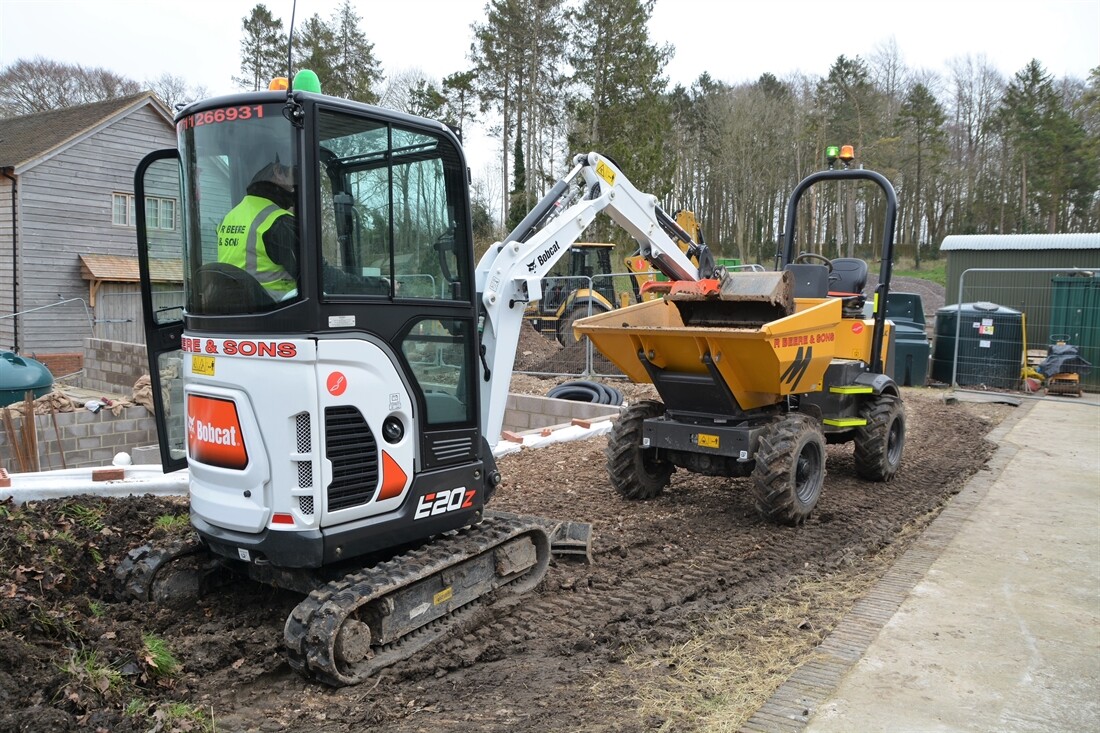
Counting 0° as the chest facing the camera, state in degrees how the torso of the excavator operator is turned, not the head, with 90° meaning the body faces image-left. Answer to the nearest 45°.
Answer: approximately 225°

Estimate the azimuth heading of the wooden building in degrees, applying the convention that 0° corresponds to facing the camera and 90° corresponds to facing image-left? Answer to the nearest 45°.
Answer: approximately 315°

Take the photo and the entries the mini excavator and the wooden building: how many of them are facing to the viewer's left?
0

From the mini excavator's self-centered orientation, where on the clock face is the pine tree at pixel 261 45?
The pine tree is roughly at 10 o'clock from the mini excavator.

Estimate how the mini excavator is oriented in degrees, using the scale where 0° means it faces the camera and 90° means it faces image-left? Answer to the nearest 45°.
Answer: approximately 225°

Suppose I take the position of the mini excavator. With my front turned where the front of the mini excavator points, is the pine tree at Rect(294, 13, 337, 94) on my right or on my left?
on my left

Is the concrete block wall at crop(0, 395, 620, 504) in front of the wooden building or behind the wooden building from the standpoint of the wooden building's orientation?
in front

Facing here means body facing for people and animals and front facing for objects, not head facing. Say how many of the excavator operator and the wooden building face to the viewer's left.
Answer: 0

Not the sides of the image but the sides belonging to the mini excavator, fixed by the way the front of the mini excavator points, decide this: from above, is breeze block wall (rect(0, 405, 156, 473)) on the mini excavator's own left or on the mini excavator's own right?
on the mini excavator's own left

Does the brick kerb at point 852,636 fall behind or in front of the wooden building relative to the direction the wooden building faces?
in front

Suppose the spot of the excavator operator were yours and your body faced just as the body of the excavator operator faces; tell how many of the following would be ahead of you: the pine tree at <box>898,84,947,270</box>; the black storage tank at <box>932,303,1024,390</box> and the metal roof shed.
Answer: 3

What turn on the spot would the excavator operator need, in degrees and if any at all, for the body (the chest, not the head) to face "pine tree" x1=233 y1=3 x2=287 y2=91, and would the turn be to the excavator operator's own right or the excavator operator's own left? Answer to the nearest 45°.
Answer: approximately 45° to the excavator operator's own left

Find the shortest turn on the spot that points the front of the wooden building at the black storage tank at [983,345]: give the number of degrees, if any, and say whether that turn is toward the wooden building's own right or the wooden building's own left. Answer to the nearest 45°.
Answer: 0° — it already faces it
